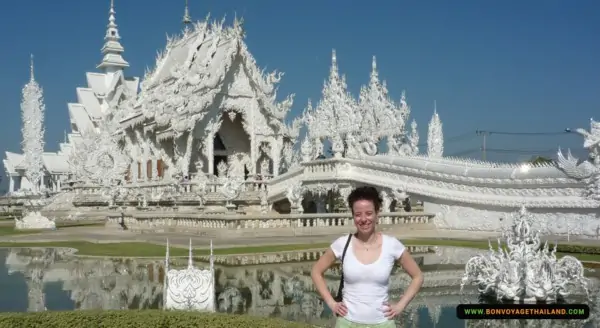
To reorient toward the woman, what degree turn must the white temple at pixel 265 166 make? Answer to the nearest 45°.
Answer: approximately 45° to its right

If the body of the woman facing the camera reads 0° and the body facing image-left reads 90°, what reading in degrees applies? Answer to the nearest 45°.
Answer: approximately 0°

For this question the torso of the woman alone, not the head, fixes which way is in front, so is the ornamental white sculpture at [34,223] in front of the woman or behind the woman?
behind

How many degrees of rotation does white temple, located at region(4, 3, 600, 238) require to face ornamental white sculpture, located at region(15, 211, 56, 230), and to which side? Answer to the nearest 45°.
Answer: approximately 90° to its right

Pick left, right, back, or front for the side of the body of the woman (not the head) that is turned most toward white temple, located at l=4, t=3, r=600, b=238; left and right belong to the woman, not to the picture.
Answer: back

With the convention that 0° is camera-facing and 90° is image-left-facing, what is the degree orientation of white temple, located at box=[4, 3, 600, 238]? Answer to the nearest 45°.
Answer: approximately 315°

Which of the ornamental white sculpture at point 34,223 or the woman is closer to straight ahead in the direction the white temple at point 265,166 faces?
the woman

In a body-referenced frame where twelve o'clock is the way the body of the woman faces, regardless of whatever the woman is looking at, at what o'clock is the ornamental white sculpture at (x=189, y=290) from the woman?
The ornamental white sculpture is roughly at 5 o'clock from the woman.
